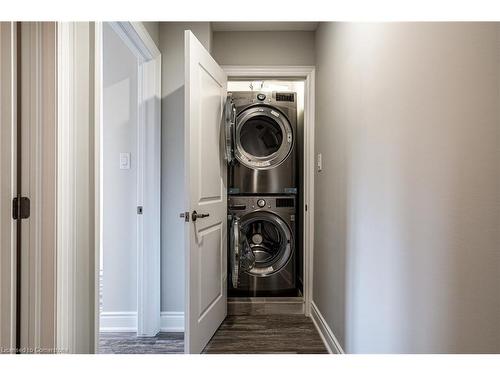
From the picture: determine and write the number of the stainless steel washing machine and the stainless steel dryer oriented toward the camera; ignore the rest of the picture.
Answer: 2

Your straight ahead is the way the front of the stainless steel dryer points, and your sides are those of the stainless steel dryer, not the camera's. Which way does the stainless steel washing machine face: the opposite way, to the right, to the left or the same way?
the same way

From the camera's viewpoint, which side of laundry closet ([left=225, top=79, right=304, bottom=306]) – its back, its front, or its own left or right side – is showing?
front

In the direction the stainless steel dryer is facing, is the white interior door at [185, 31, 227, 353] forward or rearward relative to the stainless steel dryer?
forward

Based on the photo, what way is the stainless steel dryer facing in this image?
toward the camera

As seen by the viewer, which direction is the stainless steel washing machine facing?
toward the camera

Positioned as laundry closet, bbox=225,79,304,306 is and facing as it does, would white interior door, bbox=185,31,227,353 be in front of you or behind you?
in front
